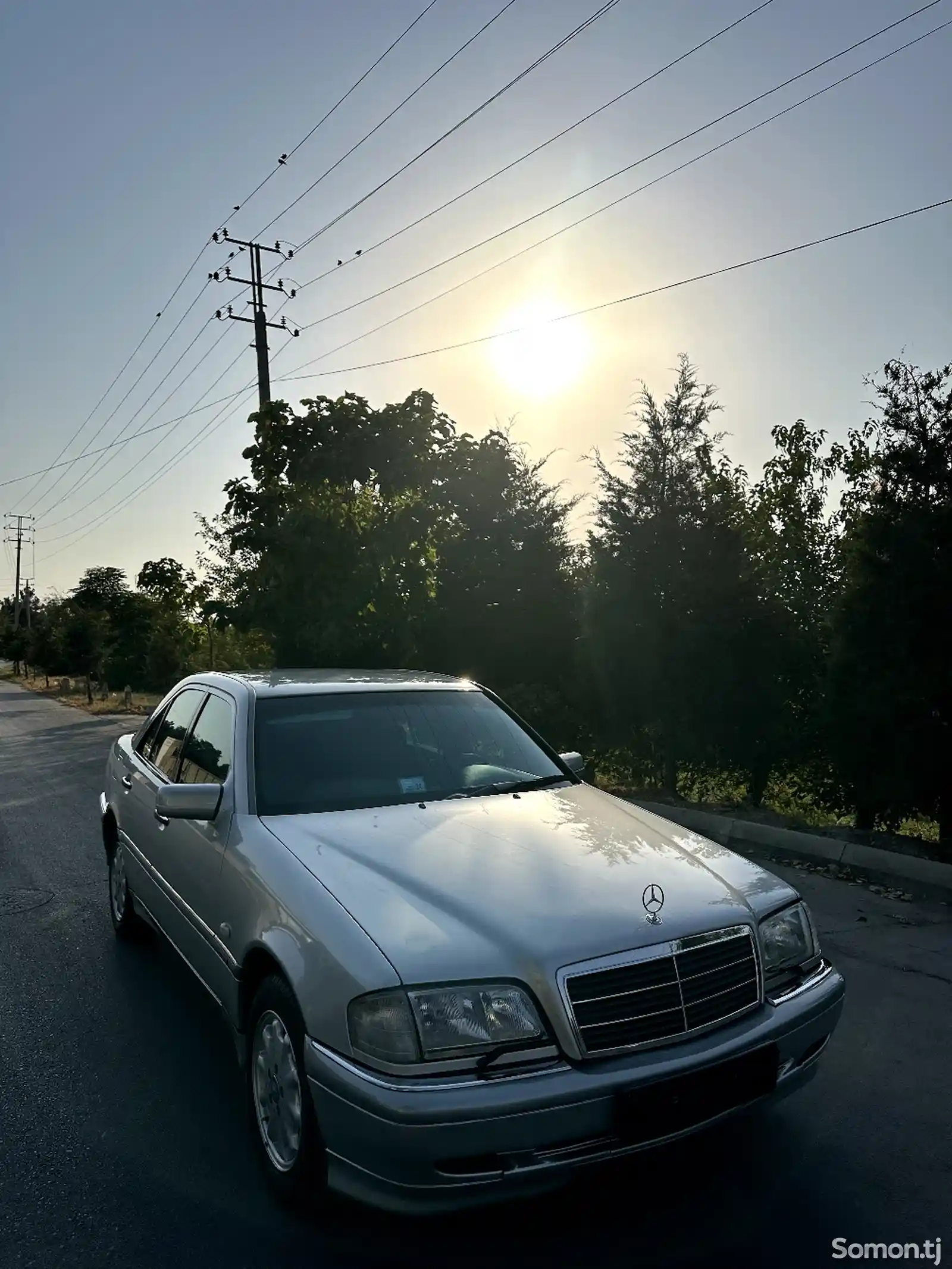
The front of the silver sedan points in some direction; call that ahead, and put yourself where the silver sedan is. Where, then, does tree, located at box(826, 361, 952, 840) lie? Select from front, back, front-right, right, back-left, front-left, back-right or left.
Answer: left

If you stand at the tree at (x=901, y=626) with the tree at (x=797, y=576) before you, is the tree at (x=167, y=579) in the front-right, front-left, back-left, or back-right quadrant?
front-left

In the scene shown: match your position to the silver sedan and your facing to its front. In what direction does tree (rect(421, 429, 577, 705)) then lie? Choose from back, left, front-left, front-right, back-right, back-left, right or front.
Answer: back-left

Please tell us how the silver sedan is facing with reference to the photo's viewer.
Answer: facing the viewer and to the right of the viewer

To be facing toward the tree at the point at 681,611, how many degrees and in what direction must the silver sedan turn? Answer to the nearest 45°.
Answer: approximately 135° to its left

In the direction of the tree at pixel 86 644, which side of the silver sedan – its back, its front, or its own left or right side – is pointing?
back

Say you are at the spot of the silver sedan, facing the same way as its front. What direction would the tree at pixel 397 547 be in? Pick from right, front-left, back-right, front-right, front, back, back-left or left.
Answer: back-left

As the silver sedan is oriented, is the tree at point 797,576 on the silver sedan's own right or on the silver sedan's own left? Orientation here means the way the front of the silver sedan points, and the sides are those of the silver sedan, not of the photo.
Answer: on the silver sedan's own left

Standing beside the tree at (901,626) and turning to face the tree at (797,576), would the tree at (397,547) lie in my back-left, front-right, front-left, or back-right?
front-left
